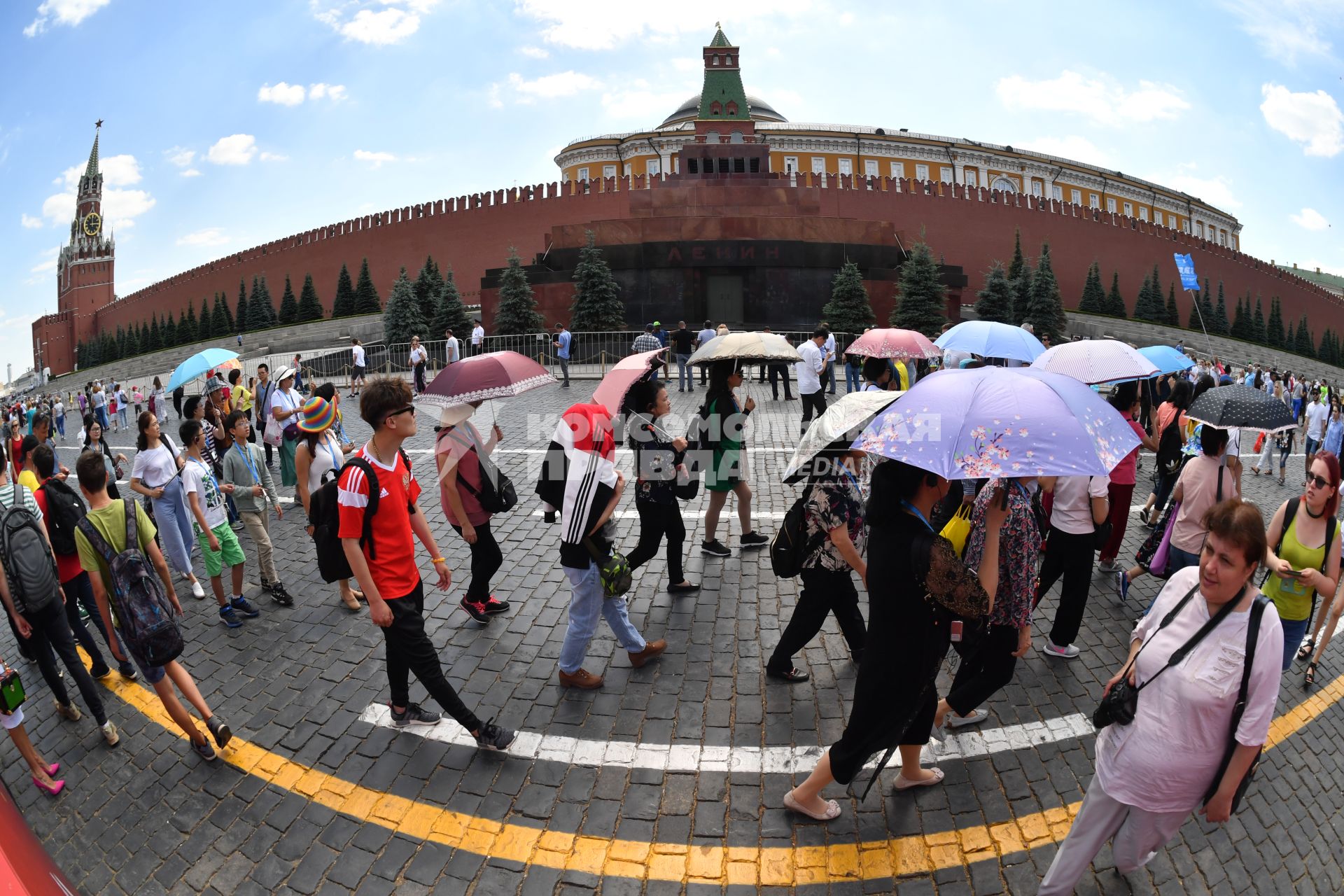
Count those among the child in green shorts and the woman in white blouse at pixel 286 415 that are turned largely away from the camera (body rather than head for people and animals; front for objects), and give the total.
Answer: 0

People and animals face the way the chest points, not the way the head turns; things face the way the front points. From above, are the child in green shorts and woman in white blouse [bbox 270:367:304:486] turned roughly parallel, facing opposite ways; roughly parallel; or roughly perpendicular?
roughly parallel

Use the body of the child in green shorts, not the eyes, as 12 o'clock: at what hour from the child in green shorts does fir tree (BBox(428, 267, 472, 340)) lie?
The fir tree is roughly at 8 o'clock from the child in green shorts.

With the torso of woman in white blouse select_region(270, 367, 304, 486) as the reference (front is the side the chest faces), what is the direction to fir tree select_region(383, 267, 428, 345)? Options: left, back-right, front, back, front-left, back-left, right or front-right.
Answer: back-left

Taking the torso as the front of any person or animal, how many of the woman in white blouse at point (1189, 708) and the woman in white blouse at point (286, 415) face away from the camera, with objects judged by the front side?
0

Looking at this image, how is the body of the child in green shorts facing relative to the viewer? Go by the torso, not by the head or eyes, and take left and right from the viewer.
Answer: facing the viewer and to the right of the viewer

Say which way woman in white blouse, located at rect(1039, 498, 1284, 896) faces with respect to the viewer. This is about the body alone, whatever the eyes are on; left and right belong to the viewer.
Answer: facing the viewer and to the left of the viewer

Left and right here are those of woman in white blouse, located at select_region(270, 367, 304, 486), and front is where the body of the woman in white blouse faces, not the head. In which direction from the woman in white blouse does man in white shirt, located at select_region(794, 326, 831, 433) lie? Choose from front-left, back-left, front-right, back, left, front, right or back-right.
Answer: front-left

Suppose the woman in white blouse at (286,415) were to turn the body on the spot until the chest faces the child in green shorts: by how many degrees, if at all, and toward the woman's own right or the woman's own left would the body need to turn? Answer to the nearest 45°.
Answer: approximately 45° to the woman's own right

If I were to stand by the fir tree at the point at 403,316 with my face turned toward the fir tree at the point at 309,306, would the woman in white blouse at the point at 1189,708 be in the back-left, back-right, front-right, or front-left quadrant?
back-left

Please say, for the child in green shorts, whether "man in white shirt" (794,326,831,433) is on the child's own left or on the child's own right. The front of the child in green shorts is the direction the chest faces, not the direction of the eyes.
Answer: on the child's own left

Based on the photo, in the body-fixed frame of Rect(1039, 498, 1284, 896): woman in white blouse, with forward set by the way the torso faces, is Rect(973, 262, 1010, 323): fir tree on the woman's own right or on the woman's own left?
on the woman's own right
